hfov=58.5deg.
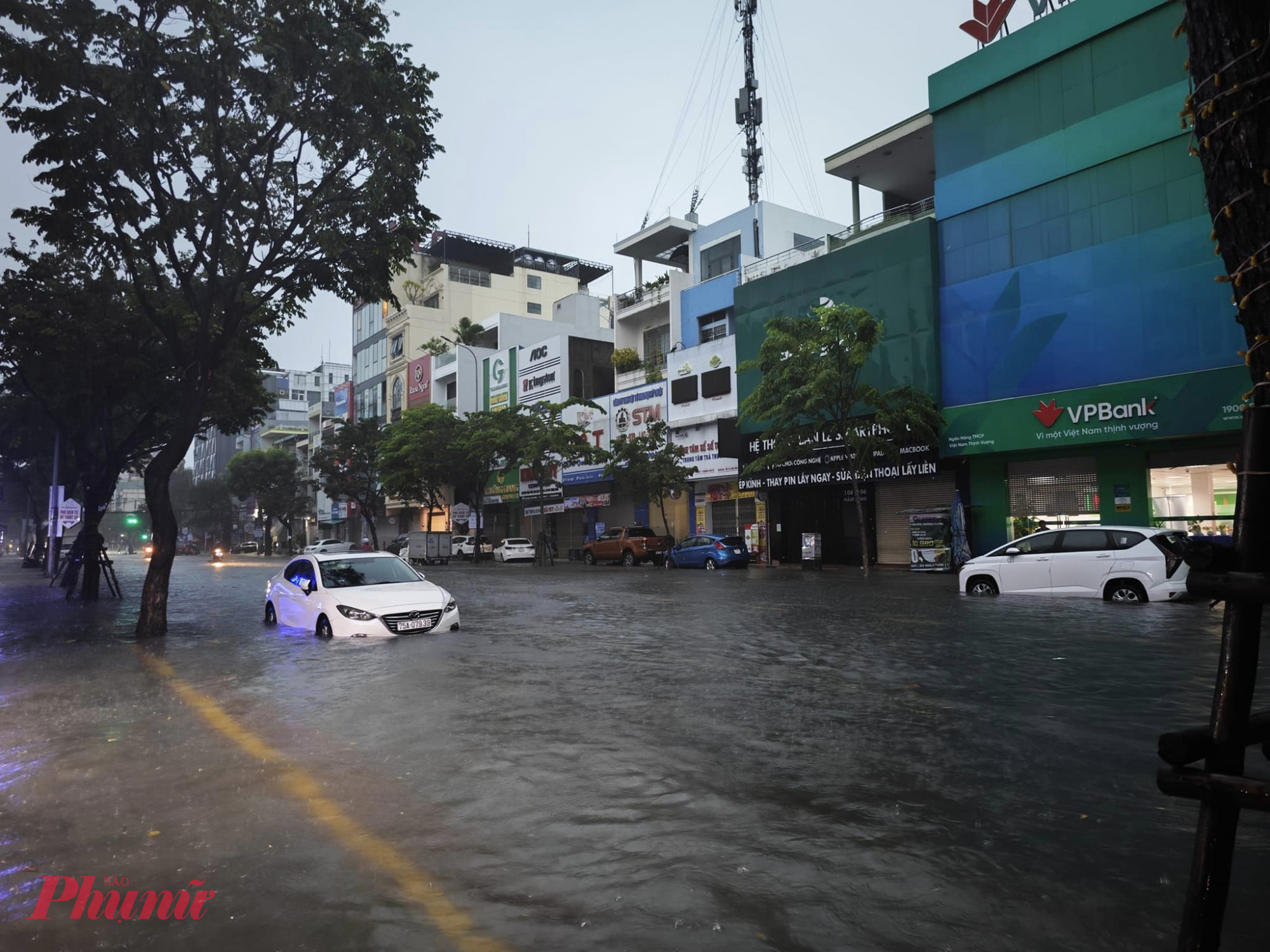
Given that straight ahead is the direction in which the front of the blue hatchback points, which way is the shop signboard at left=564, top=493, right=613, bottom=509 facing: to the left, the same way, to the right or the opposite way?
to the left

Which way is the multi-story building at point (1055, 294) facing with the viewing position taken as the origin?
facing the viewer and to the left of the viewer

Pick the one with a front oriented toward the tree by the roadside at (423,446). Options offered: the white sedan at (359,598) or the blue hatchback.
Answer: the blue hatchback

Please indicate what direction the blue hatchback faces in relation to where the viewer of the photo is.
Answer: facing away from the viewer and to the left of the viewer

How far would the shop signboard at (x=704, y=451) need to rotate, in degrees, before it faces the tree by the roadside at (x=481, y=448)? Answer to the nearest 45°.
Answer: approximately 90° to its right

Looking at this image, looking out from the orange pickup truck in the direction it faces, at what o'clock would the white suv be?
The white suv is roughly at 7 o'clock from the orange pickup truck.

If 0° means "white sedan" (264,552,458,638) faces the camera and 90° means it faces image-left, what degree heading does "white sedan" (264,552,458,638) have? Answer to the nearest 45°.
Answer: approximately 315°

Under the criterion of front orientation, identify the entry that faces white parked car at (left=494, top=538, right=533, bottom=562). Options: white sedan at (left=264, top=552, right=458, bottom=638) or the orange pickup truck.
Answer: the orange pickup truck

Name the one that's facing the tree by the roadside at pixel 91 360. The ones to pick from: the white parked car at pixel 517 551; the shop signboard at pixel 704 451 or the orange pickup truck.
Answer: the shop signboard

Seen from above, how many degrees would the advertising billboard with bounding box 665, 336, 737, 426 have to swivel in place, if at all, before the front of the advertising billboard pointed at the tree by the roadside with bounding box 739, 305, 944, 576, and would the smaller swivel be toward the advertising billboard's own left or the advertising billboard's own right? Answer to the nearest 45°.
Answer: approximately 45° to the advertising billboard's own left

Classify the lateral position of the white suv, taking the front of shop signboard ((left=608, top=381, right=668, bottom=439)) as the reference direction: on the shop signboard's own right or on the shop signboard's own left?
on the shop signboard's own left

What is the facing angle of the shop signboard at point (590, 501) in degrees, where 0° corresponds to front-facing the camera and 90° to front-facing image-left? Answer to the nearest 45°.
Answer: approximately 45°

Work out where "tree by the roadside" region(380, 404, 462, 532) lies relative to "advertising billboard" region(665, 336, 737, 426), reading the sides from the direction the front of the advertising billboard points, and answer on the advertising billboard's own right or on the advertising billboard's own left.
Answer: on the advertising billboard's own right

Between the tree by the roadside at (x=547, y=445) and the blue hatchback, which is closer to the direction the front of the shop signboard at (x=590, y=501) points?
the tree by the roadside
